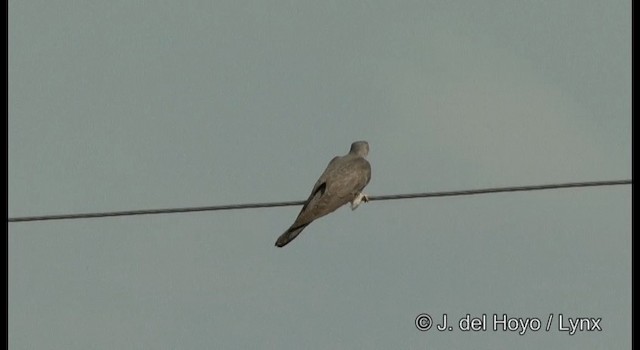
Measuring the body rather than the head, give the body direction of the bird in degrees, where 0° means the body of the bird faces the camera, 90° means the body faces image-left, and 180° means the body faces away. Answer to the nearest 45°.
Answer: approximately 225°
